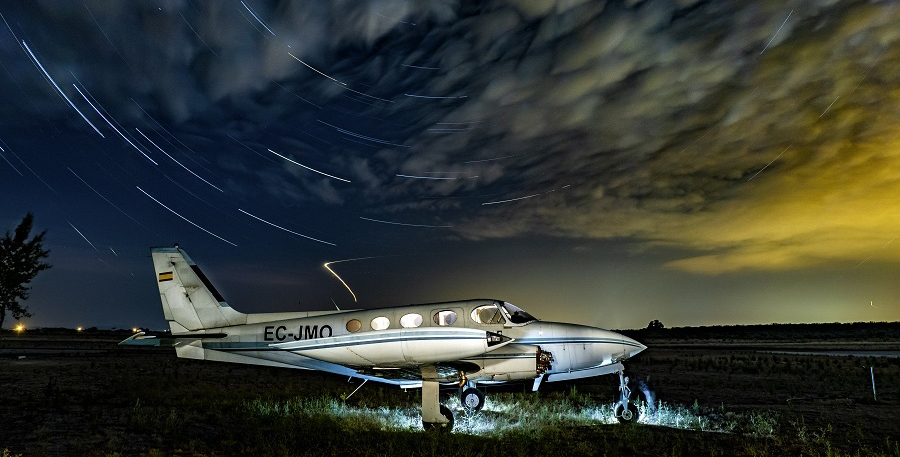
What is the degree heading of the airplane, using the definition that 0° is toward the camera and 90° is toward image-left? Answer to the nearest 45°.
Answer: approximately 270°
